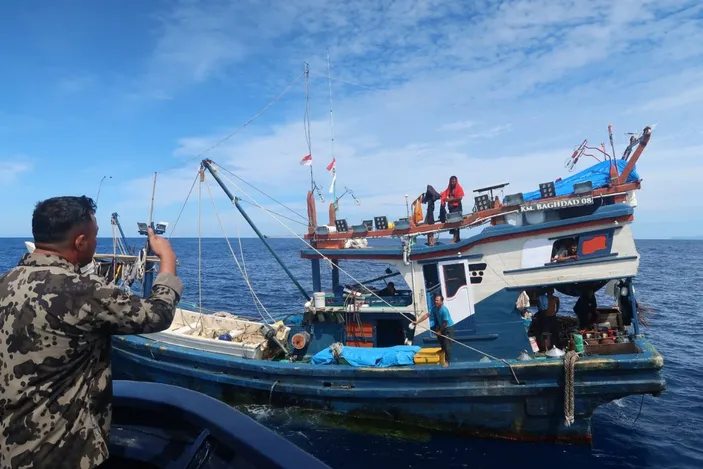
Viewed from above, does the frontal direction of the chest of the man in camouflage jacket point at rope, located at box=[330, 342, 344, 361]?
yes

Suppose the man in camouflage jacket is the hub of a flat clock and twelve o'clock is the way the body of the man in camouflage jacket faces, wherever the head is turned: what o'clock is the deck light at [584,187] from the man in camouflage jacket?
The deck light is roughly at 1 o'clock from the man in camouflage jacket.

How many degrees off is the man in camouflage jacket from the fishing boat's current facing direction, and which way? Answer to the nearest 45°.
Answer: approximately 90° to its left

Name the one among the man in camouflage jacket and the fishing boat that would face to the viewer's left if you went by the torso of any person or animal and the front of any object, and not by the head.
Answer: the fishing boat

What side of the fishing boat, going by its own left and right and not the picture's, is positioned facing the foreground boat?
left

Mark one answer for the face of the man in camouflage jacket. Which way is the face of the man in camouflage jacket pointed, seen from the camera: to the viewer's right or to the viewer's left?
to the viewer's right

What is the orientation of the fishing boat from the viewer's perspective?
to the viewer's left

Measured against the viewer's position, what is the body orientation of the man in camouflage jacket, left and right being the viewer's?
facing away from the viewer and to the right of the viewer

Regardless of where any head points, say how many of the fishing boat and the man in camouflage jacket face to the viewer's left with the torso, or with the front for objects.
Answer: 1
